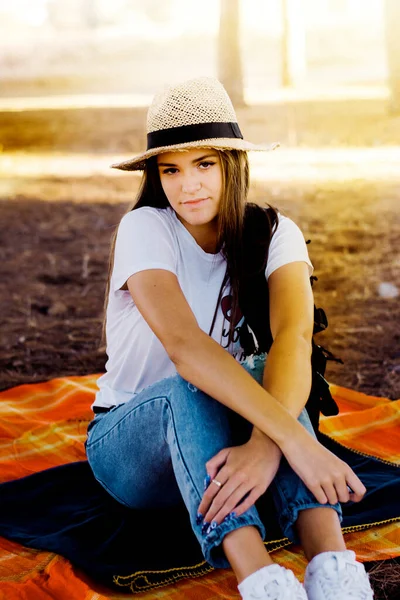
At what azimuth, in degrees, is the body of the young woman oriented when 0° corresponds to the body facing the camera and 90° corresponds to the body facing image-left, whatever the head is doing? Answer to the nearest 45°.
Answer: approximately 315°
